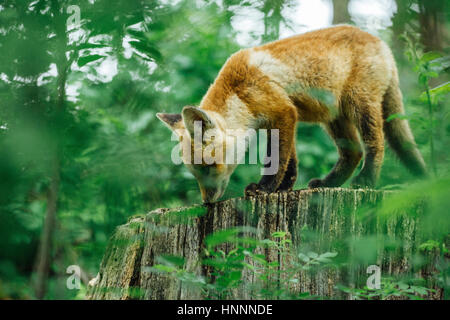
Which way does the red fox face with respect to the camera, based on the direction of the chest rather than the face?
to the viewer's left

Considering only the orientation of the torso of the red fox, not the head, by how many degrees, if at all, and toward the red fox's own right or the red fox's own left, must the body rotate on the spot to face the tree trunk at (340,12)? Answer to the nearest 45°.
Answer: approximately 90° to the red fox's own right
